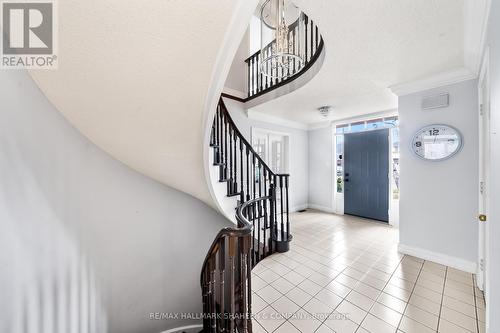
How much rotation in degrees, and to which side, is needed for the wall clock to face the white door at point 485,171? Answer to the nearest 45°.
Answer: approximately 45° to its left

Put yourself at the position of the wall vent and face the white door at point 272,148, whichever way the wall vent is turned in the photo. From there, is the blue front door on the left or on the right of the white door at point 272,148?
right

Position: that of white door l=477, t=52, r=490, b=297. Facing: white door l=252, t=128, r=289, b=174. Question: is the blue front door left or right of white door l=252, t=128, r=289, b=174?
right

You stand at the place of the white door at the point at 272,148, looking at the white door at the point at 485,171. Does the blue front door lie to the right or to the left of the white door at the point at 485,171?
left

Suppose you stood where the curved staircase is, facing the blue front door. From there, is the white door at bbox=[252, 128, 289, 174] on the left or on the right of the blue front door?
left
